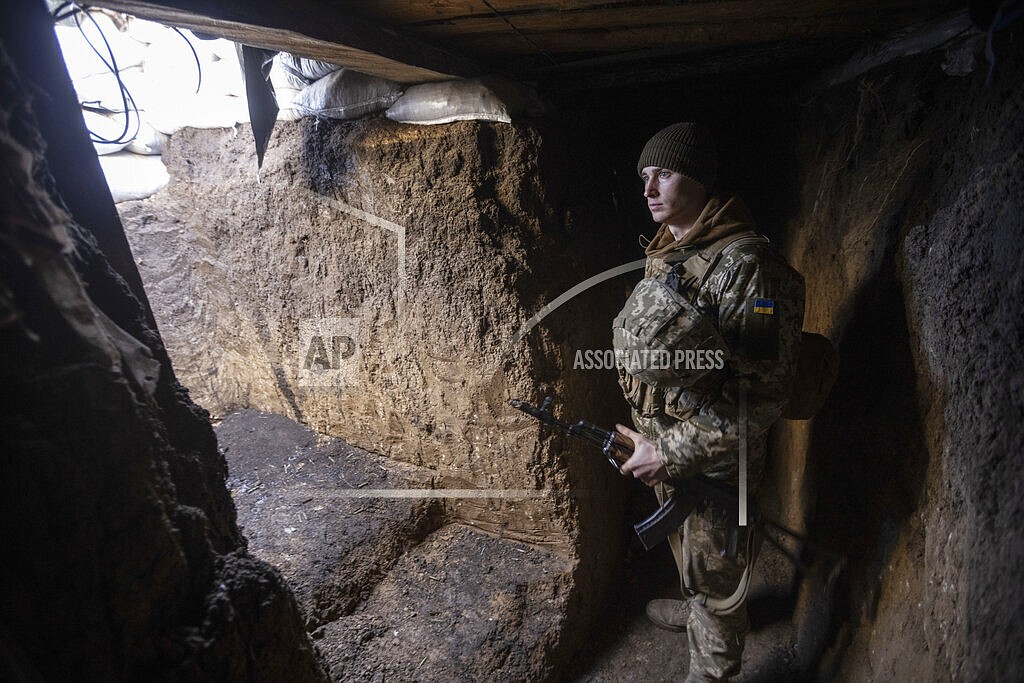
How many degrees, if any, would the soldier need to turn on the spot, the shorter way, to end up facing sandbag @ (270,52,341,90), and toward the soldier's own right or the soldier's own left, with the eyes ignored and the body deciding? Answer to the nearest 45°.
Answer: approximately 45° to the soldier's own right

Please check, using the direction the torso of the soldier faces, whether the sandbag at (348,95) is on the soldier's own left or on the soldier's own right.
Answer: on the soldier's own right

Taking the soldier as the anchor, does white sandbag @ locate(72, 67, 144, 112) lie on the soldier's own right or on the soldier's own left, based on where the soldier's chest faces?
on the soldier's own right

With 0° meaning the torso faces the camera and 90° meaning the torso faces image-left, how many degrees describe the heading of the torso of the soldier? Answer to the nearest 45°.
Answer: approximately 45°

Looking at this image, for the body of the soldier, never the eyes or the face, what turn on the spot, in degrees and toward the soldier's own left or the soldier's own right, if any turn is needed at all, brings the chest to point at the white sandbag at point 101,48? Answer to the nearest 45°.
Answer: approximately 45° to the soldier's own right
